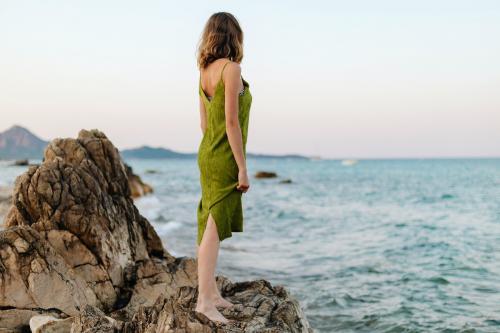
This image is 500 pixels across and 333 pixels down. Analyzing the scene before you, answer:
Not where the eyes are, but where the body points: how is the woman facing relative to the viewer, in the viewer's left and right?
facing away from the viewer and to the right of the viewer

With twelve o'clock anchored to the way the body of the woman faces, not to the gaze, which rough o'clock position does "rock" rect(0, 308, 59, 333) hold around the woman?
The rock is roughly at 8 o'clock from the woman.

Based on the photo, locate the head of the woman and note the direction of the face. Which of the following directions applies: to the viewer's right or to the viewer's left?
to the viewer's right
